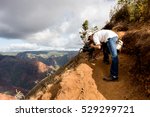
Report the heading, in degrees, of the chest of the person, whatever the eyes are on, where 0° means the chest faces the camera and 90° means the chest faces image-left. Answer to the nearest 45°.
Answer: approximately 90°
